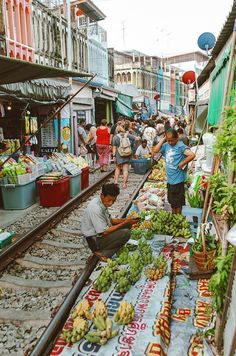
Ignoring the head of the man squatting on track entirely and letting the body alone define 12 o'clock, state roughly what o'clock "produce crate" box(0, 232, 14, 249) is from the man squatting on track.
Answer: The produce crate is roughly at 7 o'clock from the man squatting on track.

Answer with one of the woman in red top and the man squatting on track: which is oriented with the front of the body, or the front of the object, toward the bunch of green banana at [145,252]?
the man squatting on track

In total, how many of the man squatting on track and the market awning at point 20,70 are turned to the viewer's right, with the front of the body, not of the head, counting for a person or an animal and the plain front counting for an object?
2

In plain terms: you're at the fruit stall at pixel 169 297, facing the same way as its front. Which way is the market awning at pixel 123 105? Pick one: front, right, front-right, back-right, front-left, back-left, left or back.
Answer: right

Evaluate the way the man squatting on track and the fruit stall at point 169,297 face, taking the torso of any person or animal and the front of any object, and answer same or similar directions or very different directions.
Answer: very different directions

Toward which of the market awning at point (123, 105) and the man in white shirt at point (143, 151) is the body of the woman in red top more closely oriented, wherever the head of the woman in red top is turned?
the market awning

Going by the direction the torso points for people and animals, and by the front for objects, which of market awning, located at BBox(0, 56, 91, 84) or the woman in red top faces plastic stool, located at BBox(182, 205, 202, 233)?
the market awning

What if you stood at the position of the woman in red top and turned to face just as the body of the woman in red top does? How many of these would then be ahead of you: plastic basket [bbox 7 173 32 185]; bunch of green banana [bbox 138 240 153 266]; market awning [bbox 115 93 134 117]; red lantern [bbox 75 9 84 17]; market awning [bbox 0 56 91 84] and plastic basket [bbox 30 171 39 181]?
2

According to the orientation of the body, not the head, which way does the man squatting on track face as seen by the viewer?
to the viewer's right

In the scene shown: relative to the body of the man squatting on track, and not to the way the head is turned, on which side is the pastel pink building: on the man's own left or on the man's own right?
on the man's own left

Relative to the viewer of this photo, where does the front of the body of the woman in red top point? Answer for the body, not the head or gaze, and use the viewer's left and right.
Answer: facing away from the viewer

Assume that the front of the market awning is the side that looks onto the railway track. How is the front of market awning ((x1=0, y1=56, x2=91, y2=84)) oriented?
to the viewer's right

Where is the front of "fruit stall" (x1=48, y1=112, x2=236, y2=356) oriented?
to the viewer's left

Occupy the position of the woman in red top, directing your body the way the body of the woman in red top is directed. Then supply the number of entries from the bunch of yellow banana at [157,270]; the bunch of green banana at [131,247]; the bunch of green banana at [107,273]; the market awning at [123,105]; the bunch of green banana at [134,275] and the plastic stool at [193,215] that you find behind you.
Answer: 5
